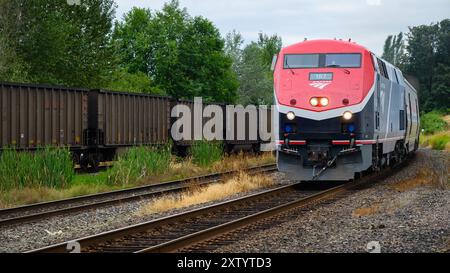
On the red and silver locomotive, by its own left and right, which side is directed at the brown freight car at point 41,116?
right

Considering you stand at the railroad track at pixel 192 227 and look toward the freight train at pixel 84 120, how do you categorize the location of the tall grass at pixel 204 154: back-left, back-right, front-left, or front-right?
front-right

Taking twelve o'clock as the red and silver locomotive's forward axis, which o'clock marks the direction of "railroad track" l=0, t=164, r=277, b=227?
The railroad track is roughly at 2 o'clock from the red and silver locomotive.

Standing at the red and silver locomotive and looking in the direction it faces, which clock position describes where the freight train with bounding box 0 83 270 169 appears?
The freight train is roughly at 4 o'clock from the red and silver locomotive.

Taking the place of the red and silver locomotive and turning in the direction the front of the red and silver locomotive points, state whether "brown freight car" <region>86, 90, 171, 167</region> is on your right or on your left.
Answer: on your right

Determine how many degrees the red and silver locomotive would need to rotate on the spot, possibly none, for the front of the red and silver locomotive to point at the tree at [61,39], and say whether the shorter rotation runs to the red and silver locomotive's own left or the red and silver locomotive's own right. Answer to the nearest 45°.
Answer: approximately 135° to the red and silver locomotive's own right

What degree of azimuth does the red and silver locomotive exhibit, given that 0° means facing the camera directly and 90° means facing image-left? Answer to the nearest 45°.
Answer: approximately 0°
